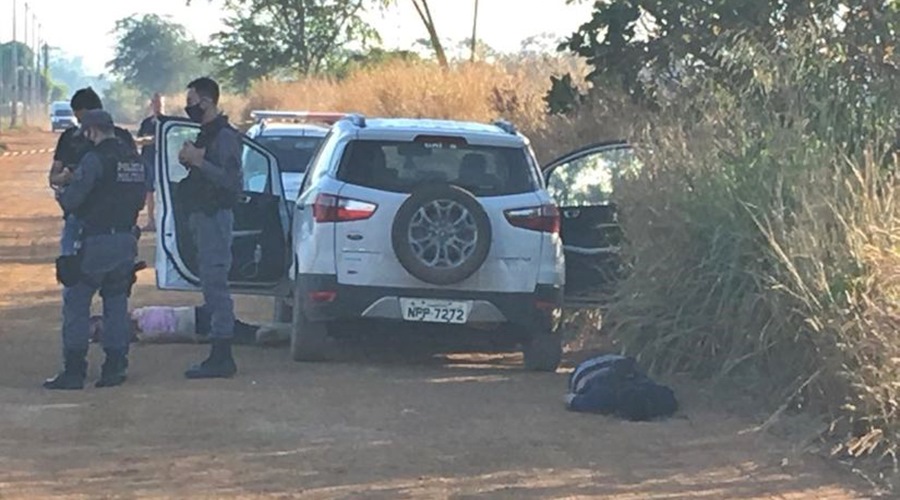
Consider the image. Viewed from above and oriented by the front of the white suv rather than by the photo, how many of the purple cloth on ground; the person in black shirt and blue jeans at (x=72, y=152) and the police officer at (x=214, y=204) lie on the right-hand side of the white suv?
0

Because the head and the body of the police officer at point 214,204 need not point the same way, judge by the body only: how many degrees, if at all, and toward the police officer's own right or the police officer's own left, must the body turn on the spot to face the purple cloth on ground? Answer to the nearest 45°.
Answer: approximately 90° to the police officer's own right

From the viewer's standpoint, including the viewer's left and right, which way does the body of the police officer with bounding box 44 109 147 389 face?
facing away from the viewer and to the left of the viewer

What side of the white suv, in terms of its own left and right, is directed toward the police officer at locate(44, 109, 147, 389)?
left

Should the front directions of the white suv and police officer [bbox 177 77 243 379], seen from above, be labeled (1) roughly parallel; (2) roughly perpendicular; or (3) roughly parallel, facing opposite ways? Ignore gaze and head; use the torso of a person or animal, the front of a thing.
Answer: roughly perpendicular

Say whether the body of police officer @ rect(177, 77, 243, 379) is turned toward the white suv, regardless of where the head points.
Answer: no

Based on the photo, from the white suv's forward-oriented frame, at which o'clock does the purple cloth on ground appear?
The purple cloth on ground is roughly at 10 o'clock from the white suv.

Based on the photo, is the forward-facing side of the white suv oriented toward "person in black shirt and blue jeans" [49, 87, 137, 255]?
no

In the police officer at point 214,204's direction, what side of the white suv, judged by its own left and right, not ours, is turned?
left

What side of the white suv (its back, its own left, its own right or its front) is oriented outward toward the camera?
back

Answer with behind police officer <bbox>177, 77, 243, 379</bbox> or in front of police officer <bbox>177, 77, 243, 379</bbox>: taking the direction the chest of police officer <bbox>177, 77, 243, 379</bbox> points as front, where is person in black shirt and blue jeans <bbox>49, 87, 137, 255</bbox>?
in front

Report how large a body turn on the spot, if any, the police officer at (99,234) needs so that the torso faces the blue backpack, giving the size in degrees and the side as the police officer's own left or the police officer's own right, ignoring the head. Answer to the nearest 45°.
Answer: approximately 180°
